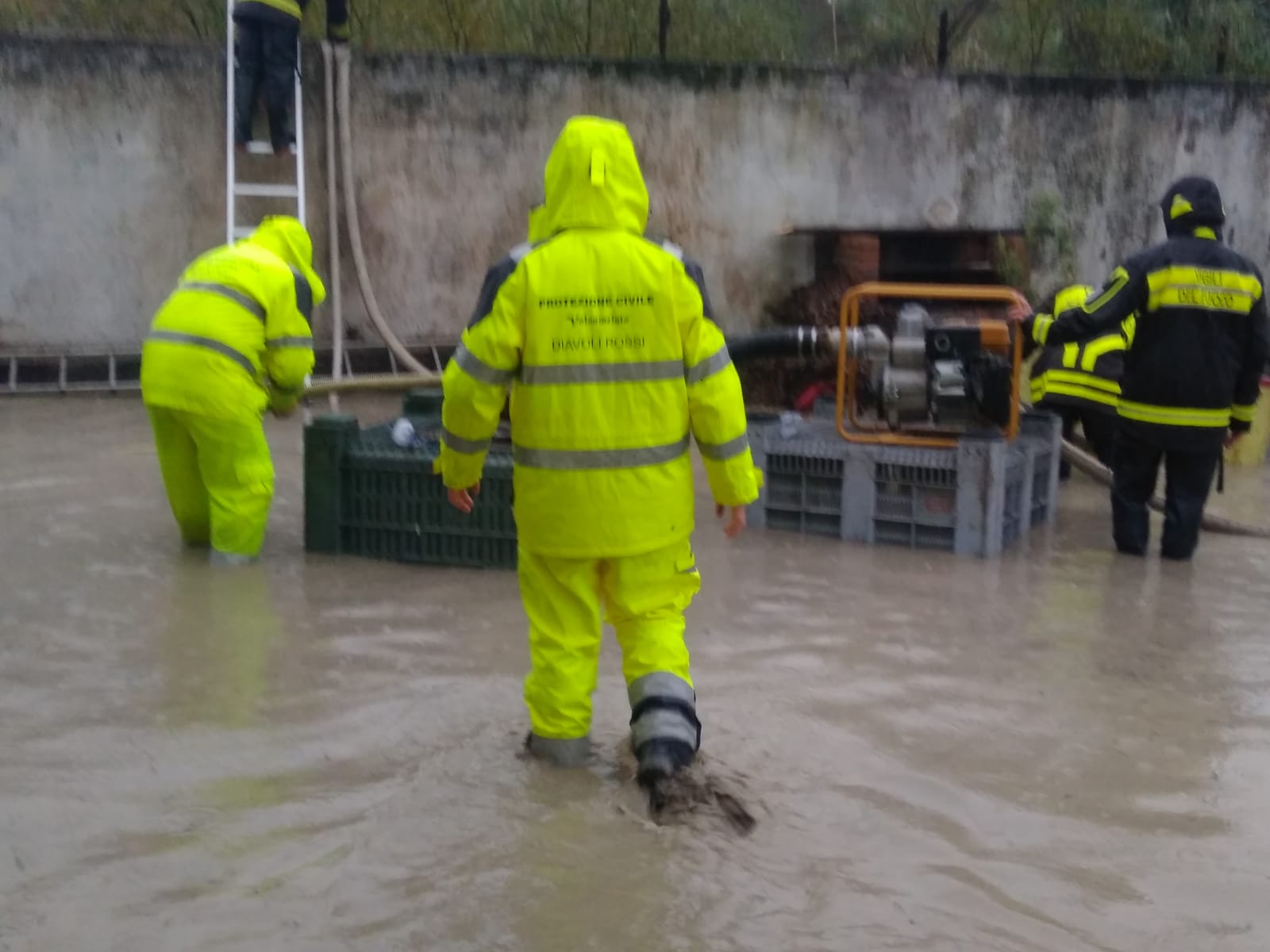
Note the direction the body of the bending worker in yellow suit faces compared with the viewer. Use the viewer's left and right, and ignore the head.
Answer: facing away from the viewer and to the right of the viewer

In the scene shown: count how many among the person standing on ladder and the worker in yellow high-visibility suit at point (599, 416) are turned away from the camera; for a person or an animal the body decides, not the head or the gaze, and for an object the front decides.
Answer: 2

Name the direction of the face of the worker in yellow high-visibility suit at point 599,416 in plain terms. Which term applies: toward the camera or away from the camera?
away from the camera

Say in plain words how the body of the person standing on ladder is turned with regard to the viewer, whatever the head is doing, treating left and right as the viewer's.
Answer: facing away from the viewer

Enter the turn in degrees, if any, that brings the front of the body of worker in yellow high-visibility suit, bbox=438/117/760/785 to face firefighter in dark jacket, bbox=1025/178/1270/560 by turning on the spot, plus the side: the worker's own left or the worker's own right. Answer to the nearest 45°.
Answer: approximately 45° to the worker's own right

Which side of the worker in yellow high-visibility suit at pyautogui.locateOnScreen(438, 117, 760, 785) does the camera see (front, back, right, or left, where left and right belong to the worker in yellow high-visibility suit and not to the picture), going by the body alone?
back

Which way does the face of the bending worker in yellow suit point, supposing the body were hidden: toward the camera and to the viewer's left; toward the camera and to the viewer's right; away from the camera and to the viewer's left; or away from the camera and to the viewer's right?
away from the camera and to the viewer's right
